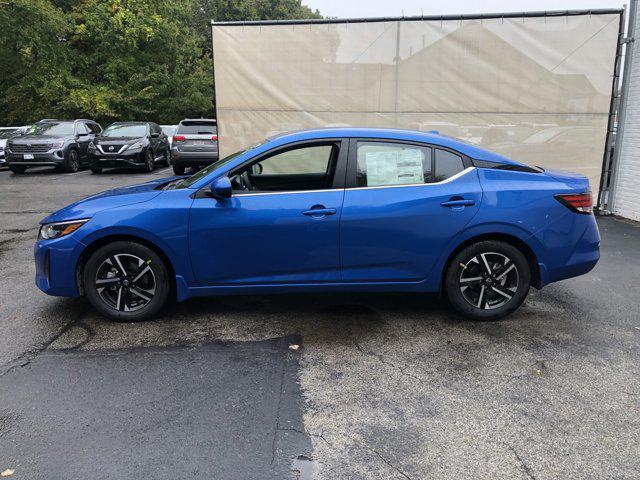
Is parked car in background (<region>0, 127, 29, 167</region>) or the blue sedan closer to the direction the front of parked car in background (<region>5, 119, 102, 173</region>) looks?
the blue sedan

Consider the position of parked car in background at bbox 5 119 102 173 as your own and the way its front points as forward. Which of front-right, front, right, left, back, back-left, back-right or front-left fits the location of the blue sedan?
front-left

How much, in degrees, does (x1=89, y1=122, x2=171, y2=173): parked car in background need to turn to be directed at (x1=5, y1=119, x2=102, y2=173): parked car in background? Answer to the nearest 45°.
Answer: approximately 90° to its right

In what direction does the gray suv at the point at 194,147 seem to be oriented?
away from the camera

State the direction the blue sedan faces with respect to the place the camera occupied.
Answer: facing to the left of the viewer

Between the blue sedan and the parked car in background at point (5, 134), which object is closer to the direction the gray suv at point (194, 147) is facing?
the parked car in background

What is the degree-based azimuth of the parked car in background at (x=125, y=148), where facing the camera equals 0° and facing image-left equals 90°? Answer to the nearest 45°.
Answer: approximately 45°

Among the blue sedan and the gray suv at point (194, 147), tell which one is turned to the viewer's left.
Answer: the blue sedan

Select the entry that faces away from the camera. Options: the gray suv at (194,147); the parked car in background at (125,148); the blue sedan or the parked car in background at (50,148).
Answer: the gray suv

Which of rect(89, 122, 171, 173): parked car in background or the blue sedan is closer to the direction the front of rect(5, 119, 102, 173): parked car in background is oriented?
the blue sedan

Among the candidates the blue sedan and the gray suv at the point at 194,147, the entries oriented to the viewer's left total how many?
1

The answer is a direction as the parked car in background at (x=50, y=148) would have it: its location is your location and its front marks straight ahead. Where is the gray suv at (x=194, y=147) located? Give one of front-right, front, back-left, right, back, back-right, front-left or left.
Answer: left

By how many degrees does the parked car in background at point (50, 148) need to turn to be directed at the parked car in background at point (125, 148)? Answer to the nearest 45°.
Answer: approximately 90° to its left

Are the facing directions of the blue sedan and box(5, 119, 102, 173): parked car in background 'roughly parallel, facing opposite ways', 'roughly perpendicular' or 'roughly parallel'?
roughly perpendicular

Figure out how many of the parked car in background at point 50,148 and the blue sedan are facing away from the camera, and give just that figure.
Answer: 0

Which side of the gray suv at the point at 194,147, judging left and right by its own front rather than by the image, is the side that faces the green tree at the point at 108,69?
front

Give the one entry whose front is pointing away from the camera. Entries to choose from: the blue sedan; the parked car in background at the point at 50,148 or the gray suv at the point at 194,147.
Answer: the gray suv

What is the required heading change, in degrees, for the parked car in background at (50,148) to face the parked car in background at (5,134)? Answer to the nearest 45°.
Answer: approximately 135° to its right
